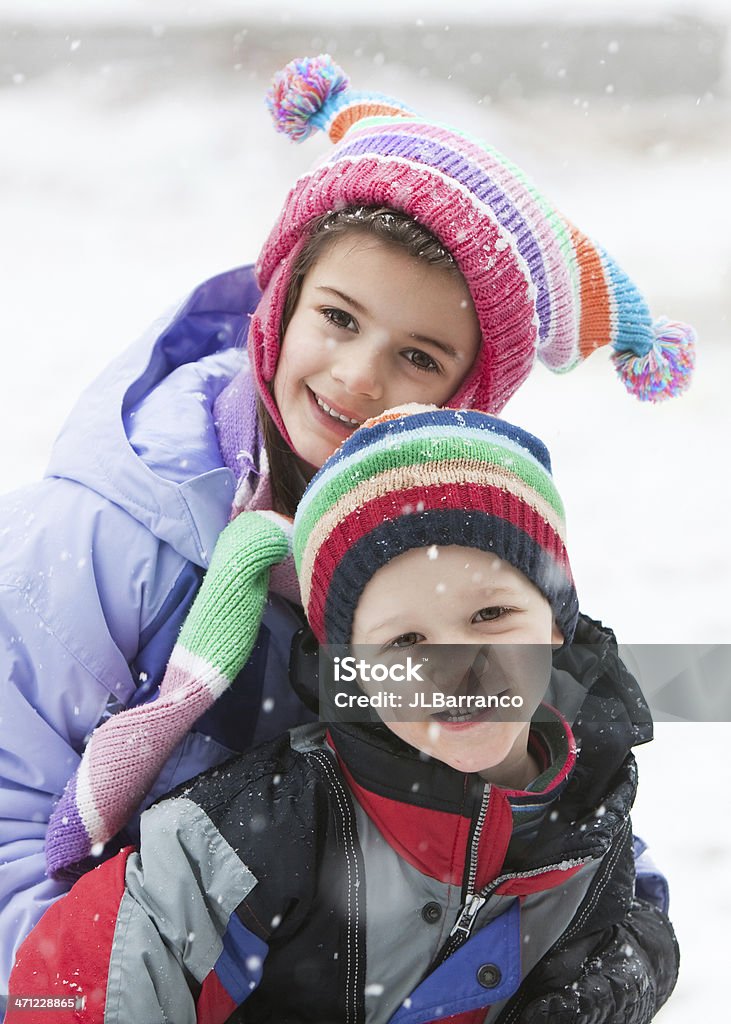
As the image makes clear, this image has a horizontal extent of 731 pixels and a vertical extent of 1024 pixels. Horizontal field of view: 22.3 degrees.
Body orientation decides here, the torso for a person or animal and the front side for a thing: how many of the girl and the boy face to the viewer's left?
0

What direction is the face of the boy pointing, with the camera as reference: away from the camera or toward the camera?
toward the camera

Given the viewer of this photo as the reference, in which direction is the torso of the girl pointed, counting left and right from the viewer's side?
facing the viewer and to the right of the viewer

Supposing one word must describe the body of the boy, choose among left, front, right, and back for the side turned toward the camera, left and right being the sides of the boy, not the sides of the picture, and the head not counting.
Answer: front
